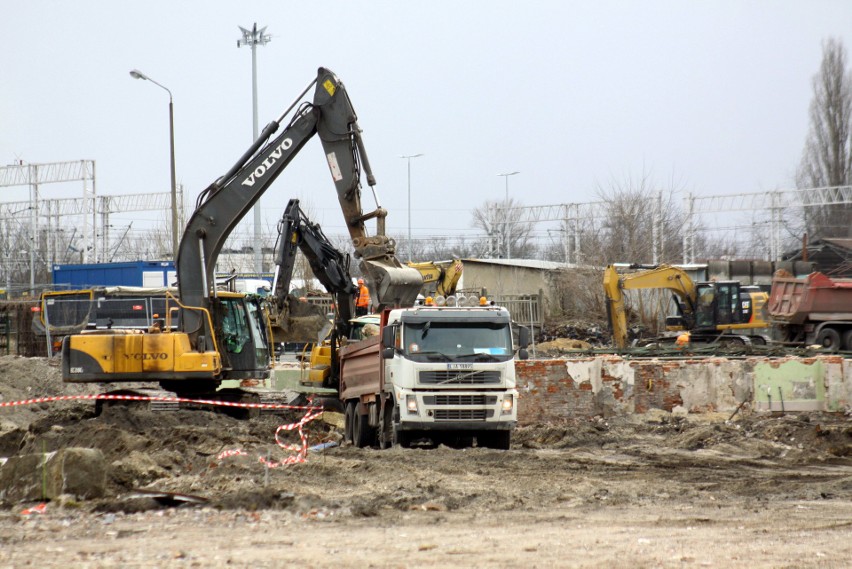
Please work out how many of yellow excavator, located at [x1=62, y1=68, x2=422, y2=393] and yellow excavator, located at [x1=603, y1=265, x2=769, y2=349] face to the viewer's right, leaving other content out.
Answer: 1

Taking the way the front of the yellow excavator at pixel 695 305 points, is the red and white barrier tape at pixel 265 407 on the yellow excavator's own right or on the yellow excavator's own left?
on the yellow excavator's own left

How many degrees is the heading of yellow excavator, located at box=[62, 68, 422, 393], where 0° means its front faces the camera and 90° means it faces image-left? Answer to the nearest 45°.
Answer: approximately 270°

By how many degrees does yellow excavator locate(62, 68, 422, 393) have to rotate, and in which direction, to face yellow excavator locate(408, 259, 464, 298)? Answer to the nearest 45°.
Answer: approximately 45° to its left

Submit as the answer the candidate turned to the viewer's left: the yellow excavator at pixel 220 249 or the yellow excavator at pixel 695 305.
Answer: the yellow excavator at pixel 695 305

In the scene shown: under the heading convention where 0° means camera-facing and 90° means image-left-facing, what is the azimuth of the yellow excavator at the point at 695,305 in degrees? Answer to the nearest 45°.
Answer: approximately 90°

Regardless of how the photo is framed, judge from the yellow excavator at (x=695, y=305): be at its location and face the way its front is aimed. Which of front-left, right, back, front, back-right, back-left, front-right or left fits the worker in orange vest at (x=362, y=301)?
front-left

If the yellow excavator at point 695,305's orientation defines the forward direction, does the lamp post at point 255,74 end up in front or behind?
in front

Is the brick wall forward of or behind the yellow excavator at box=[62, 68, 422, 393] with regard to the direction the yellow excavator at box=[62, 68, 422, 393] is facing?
forward
